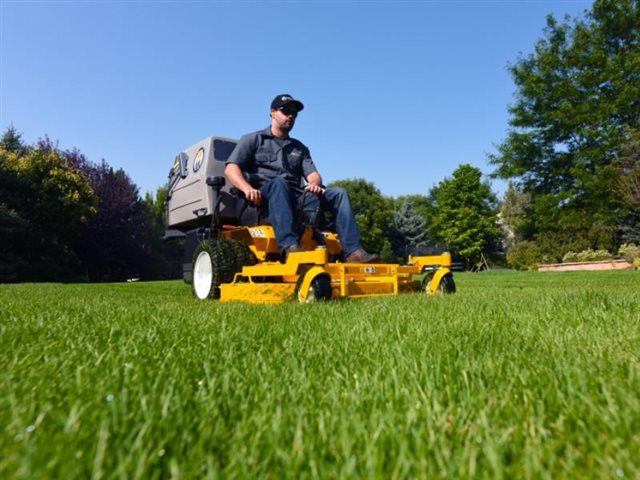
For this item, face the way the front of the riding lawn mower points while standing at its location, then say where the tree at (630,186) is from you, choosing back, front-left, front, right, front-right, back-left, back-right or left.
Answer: left

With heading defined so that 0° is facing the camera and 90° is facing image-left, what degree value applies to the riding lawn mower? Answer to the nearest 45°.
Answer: approximately 315°

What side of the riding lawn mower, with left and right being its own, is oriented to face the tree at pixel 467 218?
left

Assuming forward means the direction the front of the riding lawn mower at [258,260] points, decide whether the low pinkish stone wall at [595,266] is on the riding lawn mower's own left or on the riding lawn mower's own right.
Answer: on the riding lawn mower's own left

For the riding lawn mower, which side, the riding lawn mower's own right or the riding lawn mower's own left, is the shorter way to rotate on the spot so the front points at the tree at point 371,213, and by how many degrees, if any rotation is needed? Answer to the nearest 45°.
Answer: approximately 135° to the riding lawn mower's own left

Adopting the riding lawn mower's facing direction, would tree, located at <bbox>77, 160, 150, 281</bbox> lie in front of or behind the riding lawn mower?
behind

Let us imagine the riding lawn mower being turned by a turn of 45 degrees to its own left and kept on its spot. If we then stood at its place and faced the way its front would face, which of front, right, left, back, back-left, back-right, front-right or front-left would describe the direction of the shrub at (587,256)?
front-left

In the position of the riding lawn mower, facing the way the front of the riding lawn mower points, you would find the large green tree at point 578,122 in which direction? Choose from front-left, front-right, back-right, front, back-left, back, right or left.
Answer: left

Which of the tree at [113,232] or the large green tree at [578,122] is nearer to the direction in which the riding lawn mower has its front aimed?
the large green tree

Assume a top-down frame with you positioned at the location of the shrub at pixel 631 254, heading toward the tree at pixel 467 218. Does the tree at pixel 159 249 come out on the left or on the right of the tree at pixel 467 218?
left

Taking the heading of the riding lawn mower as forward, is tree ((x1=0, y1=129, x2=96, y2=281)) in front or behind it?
behind

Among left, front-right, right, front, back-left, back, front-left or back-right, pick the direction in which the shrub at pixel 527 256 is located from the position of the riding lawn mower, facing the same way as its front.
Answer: left

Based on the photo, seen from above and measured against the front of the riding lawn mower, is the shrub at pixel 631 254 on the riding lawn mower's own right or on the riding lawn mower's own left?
on the riding lawn mower's own left
